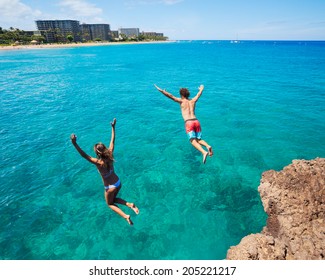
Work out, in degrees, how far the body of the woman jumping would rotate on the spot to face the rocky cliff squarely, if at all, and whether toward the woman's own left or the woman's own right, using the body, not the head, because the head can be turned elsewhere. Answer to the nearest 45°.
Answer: approximately 135° to the woman's own right

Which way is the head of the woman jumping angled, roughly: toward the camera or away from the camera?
away from the camera

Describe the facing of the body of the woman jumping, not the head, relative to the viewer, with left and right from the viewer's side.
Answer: facing away from the viewer and to the left of the viewer
